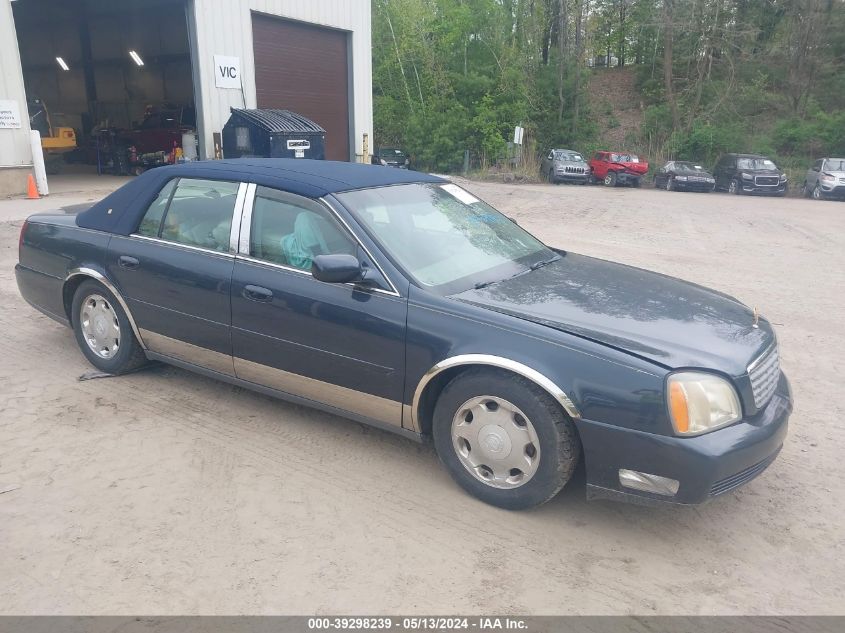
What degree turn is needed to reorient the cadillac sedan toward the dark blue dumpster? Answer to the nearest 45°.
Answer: approximately 135° to its left

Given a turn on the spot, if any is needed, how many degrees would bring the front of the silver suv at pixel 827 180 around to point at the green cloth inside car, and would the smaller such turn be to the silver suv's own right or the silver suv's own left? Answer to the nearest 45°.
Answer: approximately 45° to the silver suv's own right

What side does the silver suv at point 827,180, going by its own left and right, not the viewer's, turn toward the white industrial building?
right

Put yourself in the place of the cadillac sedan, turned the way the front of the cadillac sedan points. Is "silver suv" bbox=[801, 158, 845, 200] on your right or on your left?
on your left

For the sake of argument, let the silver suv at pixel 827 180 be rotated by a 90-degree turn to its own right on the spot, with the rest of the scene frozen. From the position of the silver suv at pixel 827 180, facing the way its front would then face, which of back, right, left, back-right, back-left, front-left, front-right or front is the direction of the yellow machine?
front

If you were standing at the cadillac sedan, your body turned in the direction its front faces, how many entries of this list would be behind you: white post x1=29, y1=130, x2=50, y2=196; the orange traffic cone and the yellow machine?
3

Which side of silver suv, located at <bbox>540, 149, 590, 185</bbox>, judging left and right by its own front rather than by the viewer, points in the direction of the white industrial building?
right

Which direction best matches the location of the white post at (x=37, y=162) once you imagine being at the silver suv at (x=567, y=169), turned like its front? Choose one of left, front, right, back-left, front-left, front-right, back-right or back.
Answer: right

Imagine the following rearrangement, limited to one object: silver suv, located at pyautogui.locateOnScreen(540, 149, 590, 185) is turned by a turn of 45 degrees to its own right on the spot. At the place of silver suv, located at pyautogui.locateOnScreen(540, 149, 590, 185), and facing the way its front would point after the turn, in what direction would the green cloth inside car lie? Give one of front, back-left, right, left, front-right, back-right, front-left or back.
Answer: front

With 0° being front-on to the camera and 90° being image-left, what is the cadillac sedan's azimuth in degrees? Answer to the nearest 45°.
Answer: approximately 315°

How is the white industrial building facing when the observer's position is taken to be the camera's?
facing the viewer and to the right of the viewer
